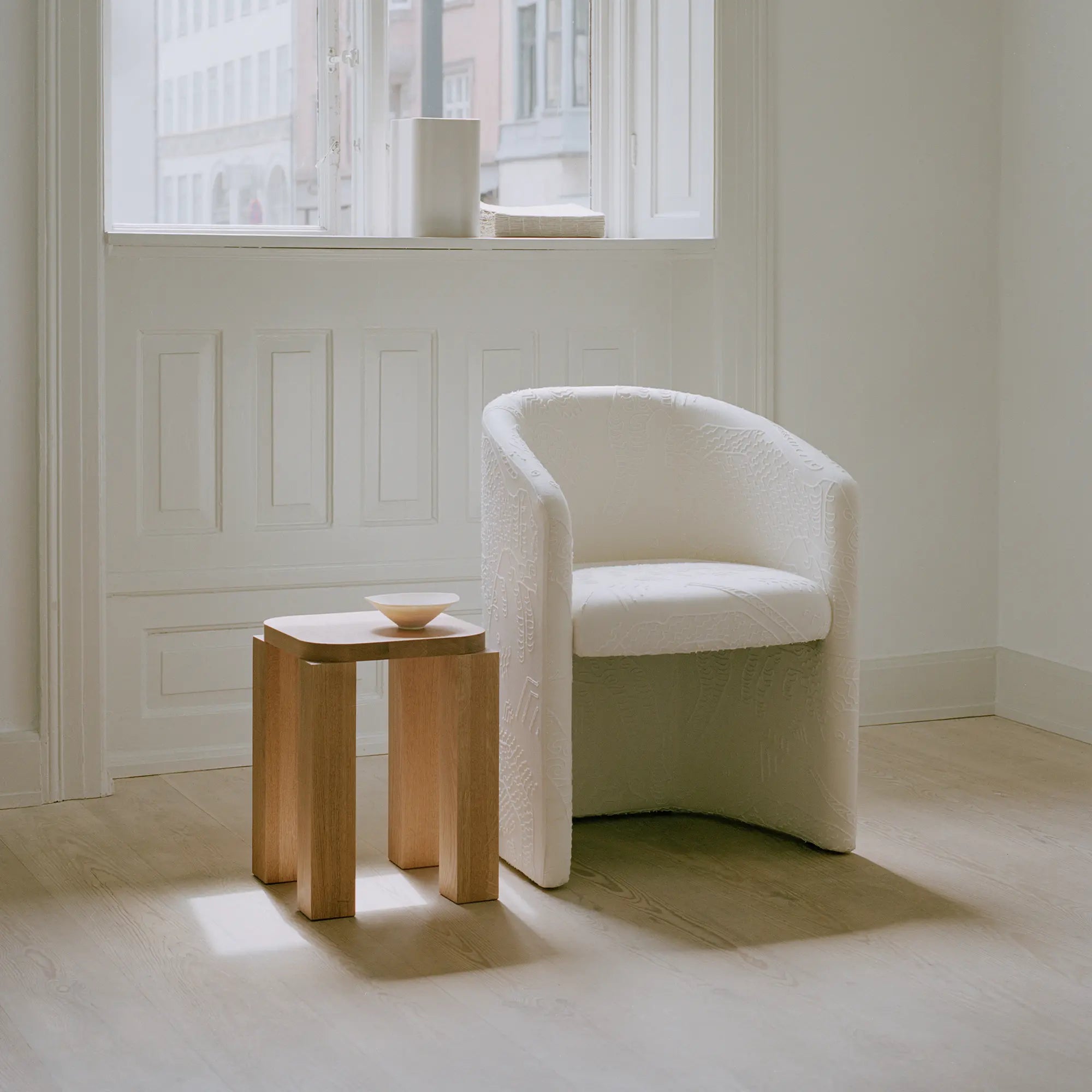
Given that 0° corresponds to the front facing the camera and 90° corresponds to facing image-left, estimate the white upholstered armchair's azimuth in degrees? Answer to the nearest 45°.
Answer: approximately 315°

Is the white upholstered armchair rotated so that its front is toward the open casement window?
no

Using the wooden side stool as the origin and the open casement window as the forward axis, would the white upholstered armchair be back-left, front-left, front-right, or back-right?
front-right

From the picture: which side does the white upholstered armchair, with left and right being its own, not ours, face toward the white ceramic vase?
back

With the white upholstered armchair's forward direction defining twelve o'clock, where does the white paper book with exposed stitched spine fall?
The white paper book with exposed stitched spine is roughly at 7 o'clock from the white upholstered armchair.
